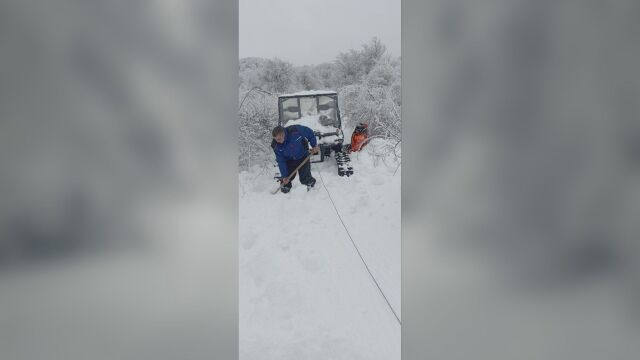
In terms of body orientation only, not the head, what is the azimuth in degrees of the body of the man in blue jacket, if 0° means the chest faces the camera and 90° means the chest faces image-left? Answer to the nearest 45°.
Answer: approximately 45°
